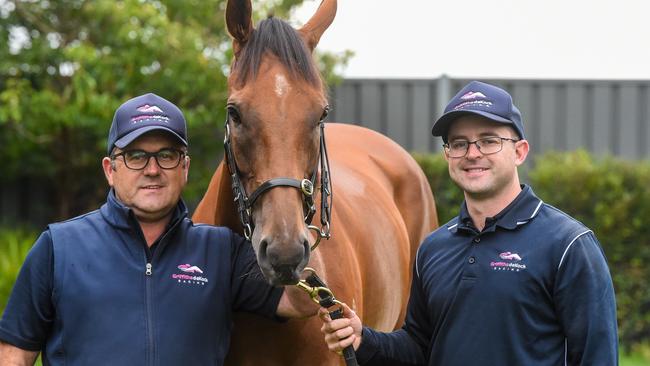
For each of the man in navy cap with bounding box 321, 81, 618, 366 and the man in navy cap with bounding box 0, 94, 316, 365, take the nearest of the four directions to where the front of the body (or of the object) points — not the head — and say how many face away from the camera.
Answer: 0

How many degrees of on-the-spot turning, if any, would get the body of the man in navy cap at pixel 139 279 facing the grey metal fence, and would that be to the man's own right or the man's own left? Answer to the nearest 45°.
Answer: approximately 135° to the man's own left

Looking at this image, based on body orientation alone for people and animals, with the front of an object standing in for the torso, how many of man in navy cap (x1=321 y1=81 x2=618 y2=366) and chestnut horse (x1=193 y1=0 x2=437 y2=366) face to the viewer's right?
0

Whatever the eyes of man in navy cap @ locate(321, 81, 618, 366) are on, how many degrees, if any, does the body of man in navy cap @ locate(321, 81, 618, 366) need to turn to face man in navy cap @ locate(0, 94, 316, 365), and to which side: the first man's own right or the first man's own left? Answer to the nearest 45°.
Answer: approximately 45° to the first man's own right

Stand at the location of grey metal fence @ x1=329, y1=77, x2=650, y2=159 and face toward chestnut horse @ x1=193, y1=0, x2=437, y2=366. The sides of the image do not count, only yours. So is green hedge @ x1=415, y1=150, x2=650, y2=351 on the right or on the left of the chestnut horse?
left

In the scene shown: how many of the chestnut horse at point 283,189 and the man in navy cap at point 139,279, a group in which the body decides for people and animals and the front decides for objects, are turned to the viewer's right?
0

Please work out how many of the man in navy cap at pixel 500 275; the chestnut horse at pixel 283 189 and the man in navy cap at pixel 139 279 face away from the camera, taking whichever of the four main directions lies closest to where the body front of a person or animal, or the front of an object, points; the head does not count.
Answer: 0

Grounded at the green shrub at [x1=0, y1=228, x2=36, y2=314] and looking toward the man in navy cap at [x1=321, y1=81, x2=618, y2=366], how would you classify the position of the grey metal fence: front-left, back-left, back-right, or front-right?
front-left

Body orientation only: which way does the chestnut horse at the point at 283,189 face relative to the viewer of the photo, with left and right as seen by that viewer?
facing the viewer and to the left of the viewer

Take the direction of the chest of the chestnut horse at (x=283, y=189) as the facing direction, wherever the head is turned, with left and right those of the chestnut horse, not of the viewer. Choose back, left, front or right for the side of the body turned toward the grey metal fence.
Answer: back

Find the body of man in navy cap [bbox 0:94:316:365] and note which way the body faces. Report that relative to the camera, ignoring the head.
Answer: toward the camera

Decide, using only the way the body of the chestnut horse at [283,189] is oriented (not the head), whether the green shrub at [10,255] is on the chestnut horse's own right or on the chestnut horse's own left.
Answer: on the chestnut horse's own right

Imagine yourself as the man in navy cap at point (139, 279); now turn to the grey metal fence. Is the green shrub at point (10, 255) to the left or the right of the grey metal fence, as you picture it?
left

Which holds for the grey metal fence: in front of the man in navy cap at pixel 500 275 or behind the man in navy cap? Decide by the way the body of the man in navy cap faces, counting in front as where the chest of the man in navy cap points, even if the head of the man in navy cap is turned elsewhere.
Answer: behind

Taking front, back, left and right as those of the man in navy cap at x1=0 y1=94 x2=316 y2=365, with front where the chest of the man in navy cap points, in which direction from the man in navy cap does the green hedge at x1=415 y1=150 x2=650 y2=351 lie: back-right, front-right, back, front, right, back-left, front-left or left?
back-left
